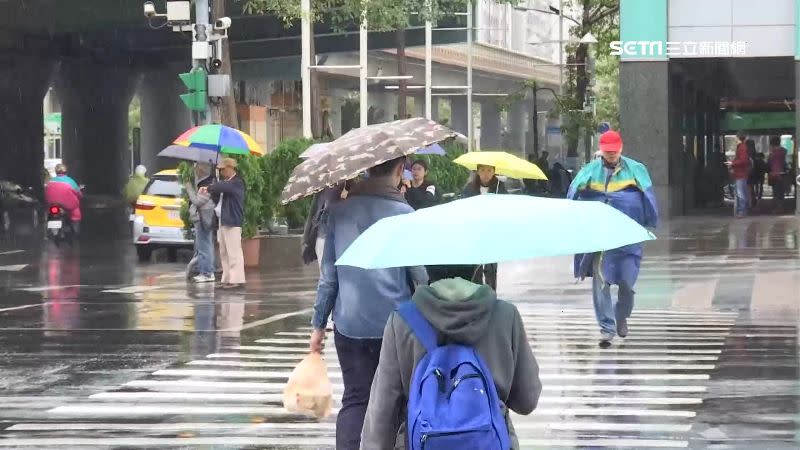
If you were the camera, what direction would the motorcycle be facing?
facing away from the viewer

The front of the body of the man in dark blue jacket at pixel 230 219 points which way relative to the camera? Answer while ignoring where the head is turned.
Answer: to the viewer's left

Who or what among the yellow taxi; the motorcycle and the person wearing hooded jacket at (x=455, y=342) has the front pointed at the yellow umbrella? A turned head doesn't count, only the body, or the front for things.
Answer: the person wearing hooded jacket

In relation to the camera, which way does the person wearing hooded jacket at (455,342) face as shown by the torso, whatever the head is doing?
away from the camera

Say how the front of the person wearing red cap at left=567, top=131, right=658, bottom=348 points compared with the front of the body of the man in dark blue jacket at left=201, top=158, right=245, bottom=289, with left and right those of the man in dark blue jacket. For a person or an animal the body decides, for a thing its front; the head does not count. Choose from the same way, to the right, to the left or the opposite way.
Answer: to the left

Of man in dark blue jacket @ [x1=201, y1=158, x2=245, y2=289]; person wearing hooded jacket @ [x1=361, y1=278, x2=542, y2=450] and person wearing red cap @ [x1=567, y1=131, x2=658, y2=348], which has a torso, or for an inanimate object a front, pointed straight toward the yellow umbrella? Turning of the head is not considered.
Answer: person wearing hooded jacket @ [x1=361, y1=278, x2=542, y2=450]

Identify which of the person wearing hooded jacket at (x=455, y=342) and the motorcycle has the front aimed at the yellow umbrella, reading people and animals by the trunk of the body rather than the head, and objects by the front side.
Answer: the person wearing hooded jacket

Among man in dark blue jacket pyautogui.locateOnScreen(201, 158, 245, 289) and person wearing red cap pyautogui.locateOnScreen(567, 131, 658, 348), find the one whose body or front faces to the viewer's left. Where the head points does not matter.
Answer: the man in dark blue jacket
